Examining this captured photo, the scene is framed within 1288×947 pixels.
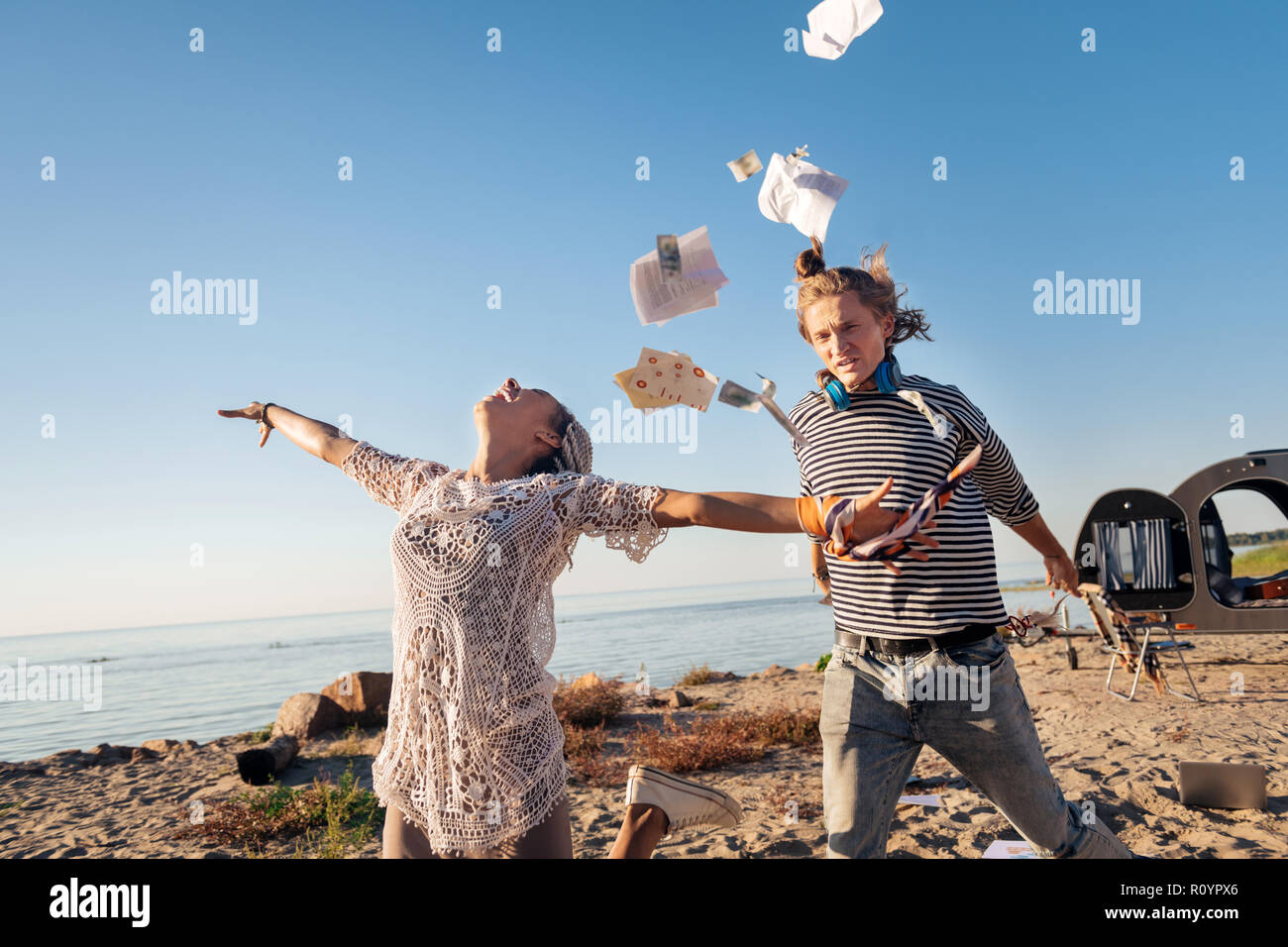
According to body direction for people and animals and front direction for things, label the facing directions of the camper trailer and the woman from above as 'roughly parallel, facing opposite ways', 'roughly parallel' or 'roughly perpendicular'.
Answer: roughly perpendicular

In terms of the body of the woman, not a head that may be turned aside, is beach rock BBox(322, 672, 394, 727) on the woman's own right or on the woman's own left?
on the woman's own right

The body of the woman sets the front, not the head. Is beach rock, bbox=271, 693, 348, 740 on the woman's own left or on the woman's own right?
on the woman's own right
